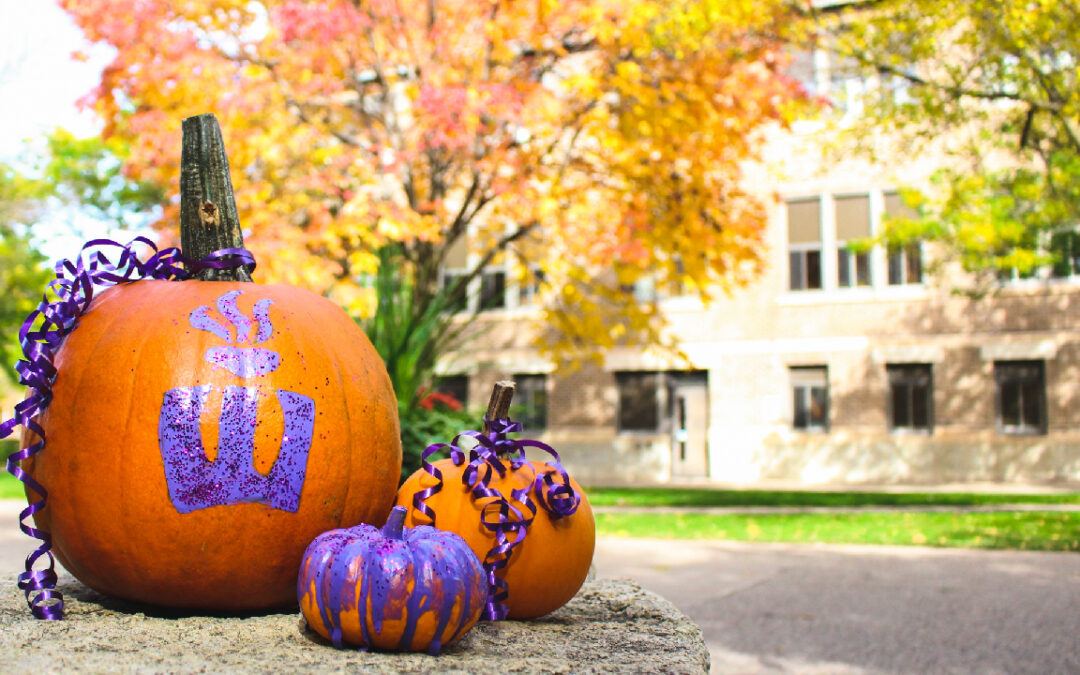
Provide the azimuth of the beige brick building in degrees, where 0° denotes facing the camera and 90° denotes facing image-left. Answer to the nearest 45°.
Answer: approximately 0°

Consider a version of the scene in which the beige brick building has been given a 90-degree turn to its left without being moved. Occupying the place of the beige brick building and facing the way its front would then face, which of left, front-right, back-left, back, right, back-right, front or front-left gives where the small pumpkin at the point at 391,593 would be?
right

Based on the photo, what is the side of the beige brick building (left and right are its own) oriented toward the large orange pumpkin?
front

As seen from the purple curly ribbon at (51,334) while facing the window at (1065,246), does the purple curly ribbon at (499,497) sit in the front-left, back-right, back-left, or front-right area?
front-right

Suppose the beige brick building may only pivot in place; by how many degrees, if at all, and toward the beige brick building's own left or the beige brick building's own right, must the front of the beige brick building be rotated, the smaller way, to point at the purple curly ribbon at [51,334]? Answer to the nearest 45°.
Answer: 0° — it already faces it

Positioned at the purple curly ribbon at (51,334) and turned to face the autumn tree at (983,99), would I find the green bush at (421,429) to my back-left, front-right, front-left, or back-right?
front-left

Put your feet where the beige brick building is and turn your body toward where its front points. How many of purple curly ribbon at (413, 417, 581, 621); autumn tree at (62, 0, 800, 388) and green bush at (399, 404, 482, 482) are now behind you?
0

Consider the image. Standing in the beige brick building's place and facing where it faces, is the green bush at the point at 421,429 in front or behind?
in front

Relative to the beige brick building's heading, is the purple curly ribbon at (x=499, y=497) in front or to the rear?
in front

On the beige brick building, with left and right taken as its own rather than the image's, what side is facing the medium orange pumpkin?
front

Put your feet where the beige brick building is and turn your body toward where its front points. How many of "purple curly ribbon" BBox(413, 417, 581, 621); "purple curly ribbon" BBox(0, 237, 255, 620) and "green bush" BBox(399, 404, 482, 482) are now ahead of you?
3
